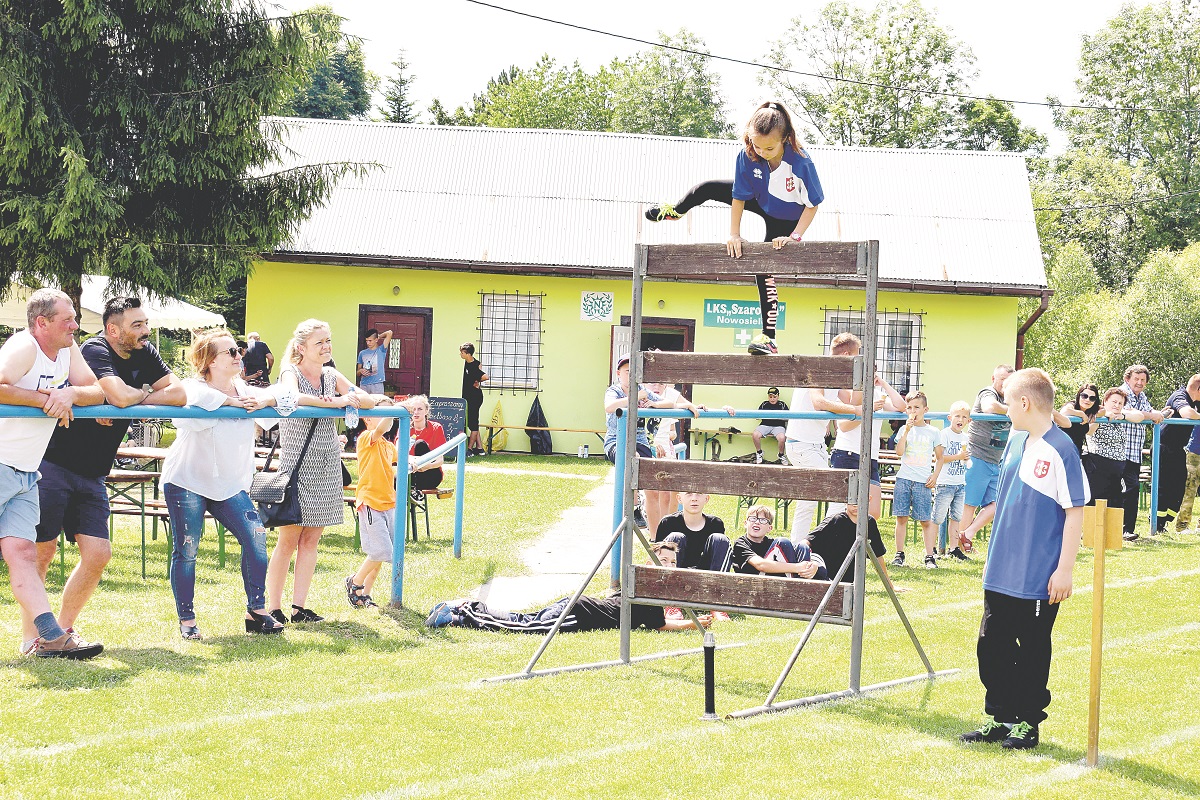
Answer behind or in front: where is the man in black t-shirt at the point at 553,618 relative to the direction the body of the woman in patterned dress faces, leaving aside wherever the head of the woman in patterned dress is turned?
in front

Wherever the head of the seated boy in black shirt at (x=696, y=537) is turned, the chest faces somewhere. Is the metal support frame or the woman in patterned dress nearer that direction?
the metal support frame

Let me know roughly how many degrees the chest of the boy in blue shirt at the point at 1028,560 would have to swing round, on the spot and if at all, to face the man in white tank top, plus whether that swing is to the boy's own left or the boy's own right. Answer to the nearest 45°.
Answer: approximately 45° to the boy's own right

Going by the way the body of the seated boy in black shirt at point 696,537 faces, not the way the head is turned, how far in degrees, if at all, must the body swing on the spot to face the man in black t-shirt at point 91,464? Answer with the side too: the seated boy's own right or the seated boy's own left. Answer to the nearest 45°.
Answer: approximately 45° to the seated boy's own right

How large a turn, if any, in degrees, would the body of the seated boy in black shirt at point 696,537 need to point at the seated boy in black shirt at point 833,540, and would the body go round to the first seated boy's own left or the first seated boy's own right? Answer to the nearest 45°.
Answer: approximately 135° to the first seated boy's own left

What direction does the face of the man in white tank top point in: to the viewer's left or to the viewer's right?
to the viewer's right

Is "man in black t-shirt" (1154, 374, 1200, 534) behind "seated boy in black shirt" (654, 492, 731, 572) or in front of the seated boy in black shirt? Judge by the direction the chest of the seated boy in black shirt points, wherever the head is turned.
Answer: behind

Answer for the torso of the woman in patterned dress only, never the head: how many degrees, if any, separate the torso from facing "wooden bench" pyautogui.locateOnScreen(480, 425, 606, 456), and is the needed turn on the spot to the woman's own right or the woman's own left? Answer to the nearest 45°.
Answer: approximately 135° to the woman's own left

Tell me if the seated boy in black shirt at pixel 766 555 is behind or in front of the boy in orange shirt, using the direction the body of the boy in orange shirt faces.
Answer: in front

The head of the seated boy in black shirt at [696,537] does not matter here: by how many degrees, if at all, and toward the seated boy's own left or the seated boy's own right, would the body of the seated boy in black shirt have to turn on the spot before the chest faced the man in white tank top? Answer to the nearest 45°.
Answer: approximately 45° to the seated boy's own right

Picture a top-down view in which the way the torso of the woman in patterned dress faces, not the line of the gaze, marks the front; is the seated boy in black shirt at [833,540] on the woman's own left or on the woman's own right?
on the woman's own left

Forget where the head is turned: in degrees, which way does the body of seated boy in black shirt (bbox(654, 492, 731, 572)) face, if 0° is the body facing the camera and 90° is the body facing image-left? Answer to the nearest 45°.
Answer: approximately 0°

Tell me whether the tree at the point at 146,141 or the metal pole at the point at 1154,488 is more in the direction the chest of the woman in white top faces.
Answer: the metal pole

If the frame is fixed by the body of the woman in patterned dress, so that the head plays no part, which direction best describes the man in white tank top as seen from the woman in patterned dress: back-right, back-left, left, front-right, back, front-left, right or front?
right

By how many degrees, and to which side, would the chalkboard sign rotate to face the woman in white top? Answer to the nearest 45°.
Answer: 0° — it already faces them
